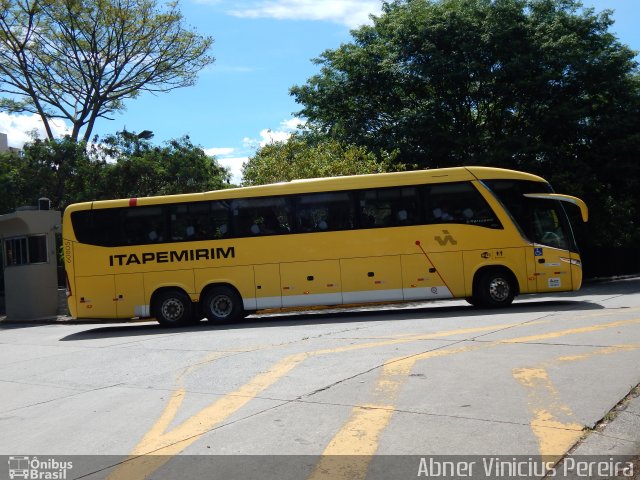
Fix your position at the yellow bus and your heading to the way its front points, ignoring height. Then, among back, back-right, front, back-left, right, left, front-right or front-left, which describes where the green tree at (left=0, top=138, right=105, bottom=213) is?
back-left

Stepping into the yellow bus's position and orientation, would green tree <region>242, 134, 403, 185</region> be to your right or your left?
on your left

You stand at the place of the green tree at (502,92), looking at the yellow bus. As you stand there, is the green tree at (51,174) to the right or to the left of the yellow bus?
right

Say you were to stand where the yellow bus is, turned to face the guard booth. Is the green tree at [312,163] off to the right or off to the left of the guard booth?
right

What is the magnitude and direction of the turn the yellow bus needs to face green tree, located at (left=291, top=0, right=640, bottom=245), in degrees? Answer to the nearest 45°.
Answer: approximately 45° to its left

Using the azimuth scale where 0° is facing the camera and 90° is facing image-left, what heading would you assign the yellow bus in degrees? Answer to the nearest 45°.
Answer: approximately 270°

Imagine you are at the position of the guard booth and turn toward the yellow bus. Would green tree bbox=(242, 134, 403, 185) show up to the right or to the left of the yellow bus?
left

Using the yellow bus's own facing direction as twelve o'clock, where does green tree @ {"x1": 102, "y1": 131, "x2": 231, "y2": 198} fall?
The green tree is roughly at 8 o'clock from the yellow bus.

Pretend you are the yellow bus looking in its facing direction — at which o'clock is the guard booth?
The guard booth is roughly at 7 o'clock from the yellow bus.
